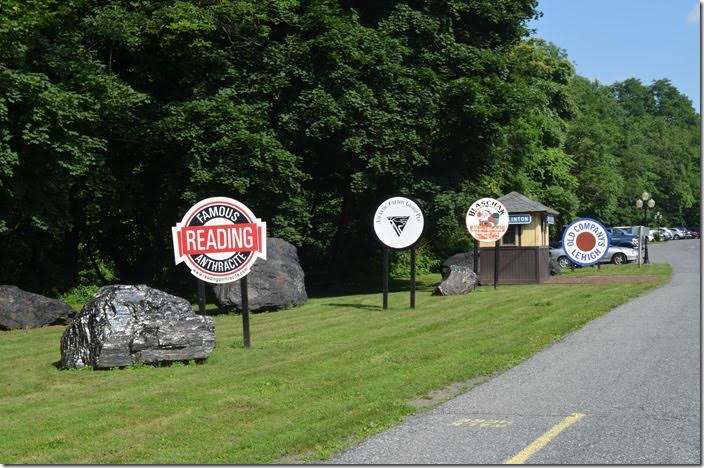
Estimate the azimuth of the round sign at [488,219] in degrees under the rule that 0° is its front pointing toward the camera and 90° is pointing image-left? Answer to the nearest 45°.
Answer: approximately 0°

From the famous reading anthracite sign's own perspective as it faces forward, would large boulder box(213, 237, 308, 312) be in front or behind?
behind

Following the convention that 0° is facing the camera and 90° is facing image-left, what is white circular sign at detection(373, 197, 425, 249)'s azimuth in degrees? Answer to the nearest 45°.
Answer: approximately 0°

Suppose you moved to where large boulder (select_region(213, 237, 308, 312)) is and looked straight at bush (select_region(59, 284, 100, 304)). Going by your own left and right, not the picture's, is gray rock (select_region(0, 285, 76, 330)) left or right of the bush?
left
